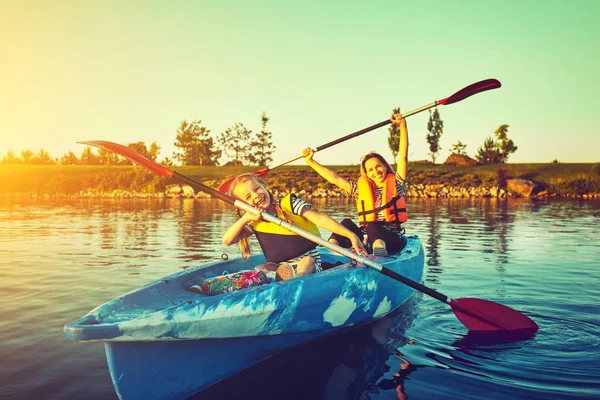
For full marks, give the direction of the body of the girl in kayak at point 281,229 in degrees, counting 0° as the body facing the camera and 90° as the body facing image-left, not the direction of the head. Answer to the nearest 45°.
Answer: approximately 0°

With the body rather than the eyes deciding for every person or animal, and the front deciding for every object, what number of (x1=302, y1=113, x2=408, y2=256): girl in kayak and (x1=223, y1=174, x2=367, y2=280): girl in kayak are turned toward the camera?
2

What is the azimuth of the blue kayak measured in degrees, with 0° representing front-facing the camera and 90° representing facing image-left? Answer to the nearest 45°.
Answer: approximately 45°
